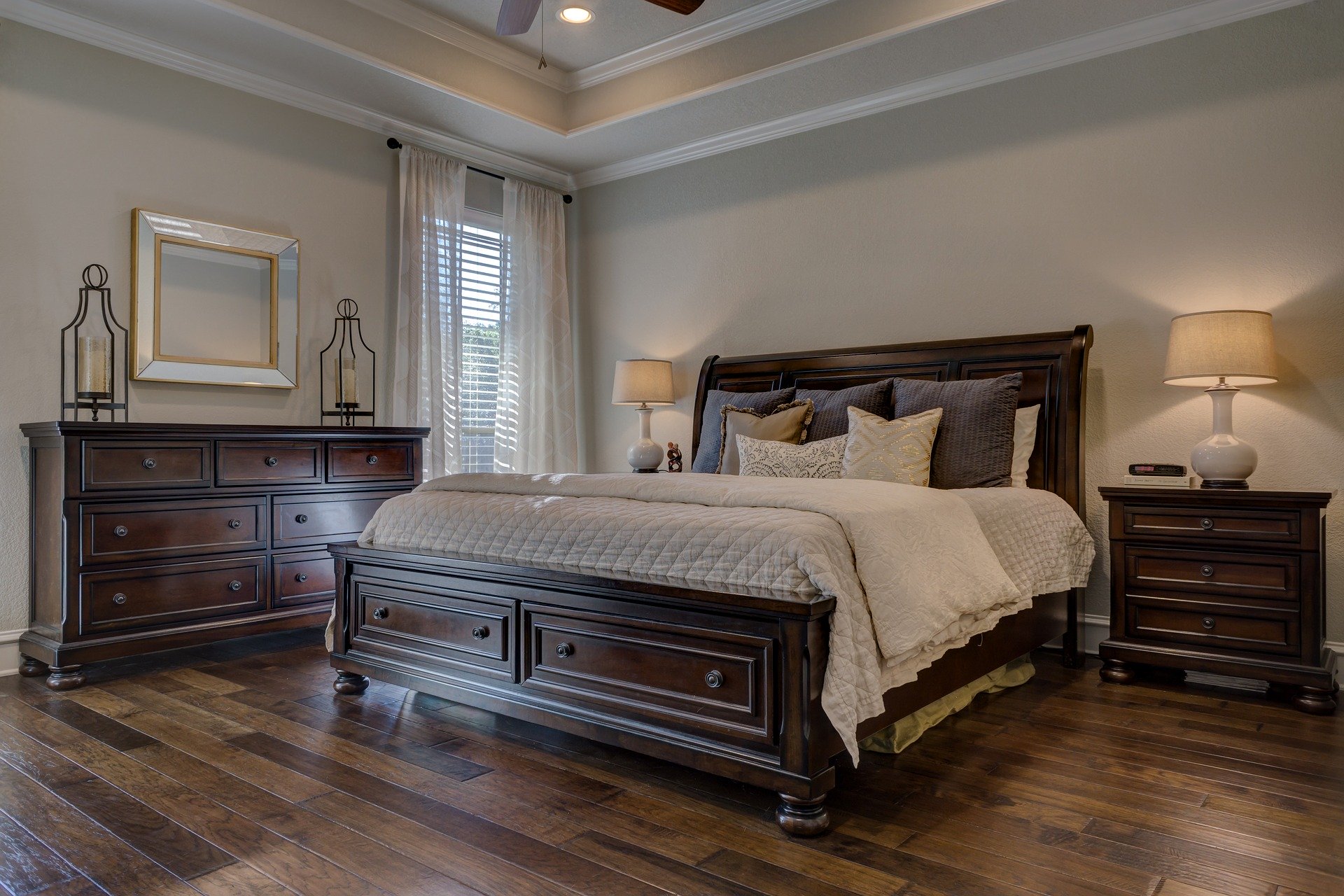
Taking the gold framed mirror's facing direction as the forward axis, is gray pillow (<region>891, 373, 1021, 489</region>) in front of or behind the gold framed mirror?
in front

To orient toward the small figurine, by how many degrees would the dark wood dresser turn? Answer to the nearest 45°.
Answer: approximately 45° to its left

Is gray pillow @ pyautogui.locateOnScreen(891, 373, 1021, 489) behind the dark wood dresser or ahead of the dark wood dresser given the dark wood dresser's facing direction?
ahead

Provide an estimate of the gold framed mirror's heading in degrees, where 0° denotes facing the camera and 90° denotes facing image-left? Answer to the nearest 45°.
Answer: approximately 315°

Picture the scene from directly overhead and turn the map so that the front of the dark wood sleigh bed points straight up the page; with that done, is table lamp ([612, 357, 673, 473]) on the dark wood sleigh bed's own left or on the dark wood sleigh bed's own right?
on the dark wood sleigh bed's own right

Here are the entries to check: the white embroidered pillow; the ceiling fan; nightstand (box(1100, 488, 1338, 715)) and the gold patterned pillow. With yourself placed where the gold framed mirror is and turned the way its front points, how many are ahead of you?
4

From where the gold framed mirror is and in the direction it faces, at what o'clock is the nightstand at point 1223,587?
The nightstand is roughly at 12 o'clock from the gold framed mirror.

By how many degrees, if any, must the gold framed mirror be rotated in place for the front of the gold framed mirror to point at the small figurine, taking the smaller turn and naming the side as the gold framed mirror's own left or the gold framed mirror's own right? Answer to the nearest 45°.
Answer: approximately 45° to the gold framed mirror's own left

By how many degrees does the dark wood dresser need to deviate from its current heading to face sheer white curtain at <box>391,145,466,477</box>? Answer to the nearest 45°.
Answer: approximately 90° to its left

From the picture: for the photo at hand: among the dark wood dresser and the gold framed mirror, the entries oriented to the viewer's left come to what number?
0

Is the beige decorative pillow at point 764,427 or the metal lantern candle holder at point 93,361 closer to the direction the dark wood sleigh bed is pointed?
the metal lantern candle holder
